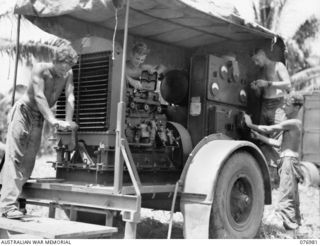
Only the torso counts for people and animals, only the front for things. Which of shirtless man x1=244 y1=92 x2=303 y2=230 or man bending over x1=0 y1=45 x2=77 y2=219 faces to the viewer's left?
the shirtless man

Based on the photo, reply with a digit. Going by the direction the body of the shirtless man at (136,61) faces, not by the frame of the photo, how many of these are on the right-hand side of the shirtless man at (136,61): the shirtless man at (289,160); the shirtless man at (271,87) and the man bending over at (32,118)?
1

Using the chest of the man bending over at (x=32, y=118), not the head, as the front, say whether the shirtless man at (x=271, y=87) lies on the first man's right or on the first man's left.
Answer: on the first man's left

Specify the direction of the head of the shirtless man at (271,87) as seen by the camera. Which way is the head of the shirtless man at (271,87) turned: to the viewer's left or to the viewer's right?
to the viewer's left

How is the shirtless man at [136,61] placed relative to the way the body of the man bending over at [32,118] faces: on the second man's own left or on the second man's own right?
on the second man's own left

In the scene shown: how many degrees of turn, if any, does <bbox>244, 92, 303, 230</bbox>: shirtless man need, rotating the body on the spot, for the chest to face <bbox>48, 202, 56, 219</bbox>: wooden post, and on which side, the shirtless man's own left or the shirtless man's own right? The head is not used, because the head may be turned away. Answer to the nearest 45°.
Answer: approximately 45° to the shirtless man's own left

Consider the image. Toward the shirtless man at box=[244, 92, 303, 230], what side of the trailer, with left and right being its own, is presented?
back

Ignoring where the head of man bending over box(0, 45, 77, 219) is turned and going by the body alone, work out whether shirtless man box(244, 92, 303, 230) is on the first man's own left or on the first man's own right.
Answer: on the first man's own left

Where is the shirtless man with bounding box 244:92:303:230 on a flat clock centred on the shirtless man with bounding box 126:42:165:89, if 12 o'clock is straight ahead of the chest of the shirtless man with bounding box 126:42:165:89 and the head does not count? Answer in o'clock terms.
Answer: the shirtless man with bounding box 244:92:303:230 is roughly at 10 o'clock from the shirtless man with bounding box 126:42:165:89.

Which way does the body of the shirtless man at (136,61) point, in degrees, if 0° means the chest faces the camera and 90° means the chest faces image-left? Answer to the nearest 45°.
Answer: approximately 315°

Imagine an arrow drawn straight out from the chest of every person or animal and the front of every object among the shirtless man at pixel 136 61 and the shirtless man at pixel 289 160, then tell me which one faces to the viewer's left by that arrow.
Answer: the shirtless man at pixel 289 160

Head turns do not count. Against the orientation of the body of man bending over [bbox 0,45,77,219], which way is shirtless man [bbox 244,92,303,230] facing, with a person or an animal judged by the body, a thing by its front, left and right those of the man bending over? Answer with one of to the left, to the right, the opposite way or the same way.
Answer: the opposite way

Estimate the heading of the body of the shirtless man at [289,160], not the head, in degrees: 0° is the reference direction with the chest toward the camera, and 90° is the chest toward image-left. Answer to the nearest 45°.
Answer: approximately 90°
